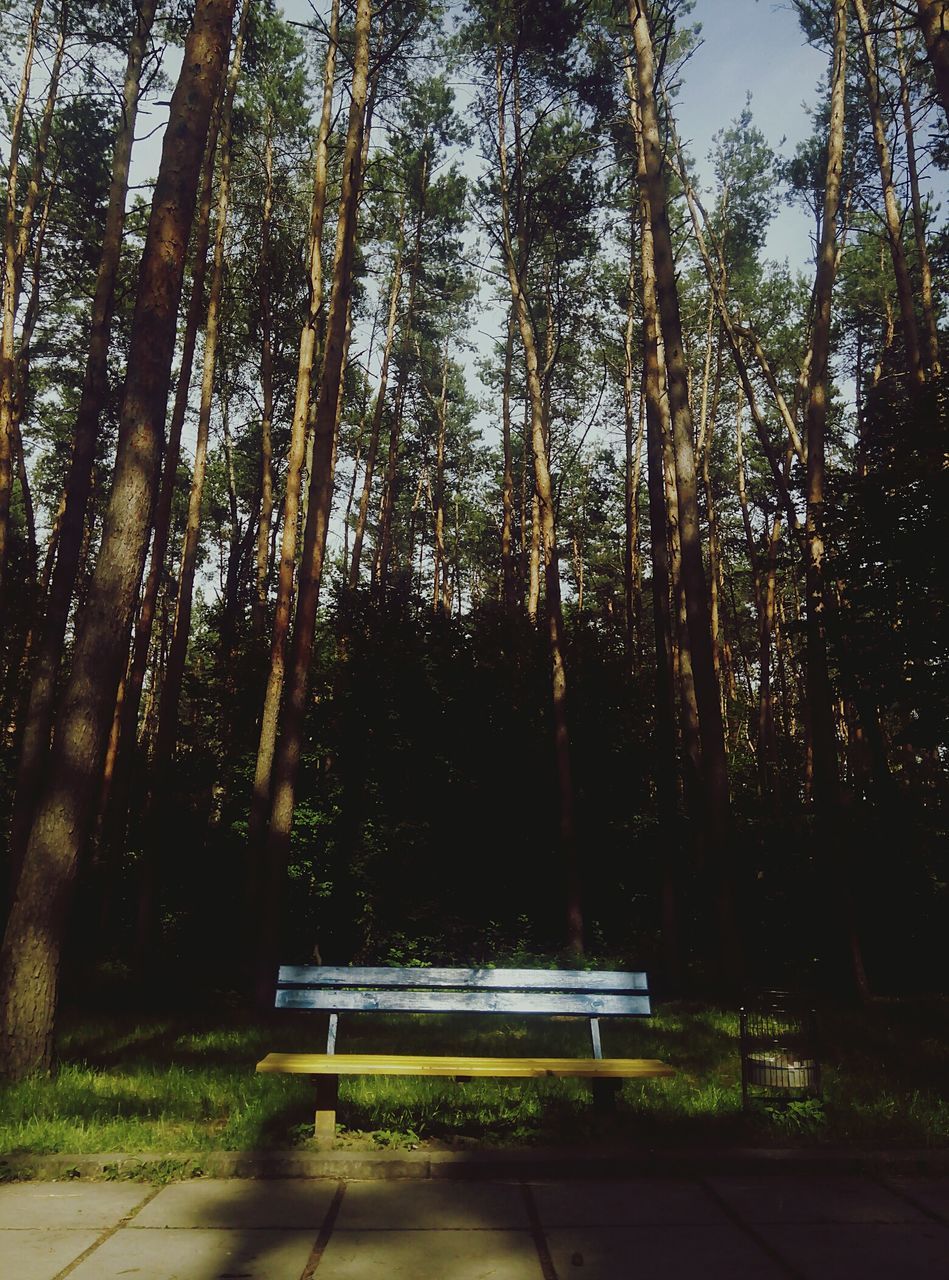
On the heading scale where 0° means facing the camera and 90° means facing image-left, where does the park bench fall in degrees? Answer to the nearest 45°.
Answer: approximately 0°

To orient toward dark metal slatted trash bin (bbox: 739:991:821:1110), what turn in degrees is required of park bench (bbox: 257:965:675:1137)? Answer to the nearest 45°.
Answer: approximately 90° to its left
